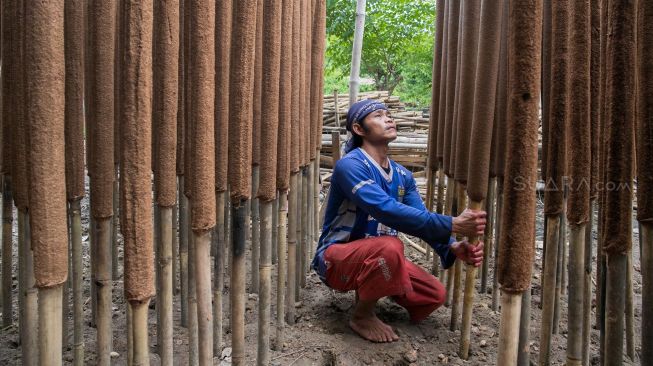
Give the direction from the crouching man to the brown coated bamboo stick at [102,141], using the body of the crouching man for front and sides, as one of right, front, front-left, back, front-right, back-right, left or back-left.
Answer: right

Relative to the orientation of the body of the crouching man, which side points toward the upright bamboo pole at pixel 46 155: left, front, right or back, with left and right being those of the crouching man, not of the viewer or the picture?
right

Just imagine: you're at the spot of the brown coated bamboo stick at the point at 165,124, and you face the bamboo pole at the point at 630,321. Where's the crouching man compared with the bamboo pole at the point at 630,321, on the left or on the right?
left

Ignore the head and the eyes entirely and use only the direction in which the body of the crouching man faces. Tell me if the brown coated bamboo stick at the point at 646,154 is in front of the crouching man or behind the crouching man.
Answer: in front

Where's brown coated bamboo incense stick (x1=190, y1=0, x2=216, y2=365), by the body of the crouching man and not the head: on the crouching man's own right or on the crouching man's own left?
on the crouching man's own right

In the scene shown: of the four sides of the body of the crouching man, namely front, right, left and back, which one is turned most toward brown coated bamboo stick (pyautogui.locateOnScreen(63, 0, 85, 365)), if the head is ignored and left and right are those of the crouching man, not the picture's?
right

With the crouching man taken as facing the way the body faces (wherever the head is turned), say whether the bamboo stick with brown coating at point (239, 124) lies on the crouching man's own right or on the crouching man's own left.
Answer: on the crouching man's own right

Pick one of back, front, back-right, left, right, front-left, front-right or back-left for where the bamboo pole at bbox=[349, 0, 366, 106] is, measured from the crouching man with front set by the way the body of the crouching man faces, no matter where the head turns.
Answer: back-left

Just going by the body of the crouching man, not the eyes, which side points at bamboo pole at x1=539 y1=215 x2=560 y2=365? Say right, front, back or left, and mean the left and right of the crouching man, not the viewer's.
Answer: front

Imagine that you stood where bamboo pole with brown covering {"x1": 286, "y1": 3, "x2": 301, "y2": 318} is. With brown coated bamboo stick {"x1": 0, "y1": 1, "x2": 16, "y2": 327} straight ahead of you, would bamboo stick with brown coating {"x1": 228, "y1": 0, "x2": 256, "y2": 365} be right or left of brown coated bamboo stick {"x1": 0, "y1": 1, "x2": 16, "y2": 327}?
left

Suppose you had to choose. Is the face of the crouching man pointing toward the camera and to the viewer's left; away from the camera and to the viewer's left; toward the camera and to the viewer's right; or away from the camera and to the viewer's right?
toward the camera and to the viewer's right

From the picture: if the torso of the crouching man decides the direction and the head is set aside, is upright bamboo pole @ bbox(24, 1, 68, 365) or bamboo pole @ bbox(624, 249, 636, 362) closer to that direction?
the bamboo pole

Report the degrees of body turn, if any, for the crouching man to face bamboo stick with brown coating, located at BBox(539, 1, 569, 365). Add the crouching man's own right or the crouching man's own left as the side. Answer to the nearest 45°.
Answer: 0° — they already face it

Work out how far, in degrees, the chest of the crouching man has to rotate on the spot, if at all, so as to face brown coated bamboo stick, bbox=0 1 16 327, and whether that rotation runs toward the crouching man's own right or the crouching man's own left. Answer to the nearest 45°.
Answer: approximately 90° to the crouching man's own right
